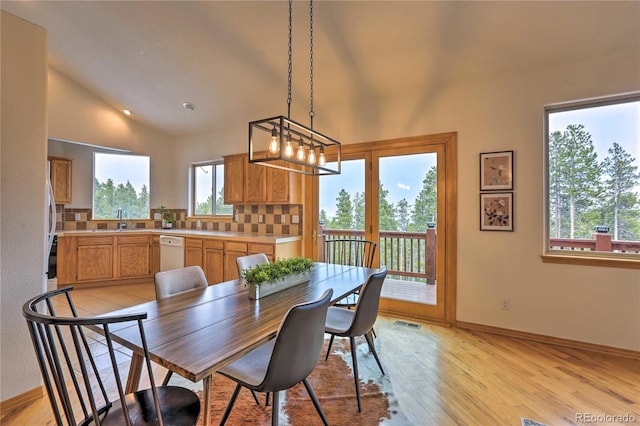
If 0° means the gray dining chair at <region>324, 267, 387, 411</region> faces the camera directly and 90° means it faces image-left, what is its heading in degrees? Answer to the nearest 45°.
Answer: approximately 135°

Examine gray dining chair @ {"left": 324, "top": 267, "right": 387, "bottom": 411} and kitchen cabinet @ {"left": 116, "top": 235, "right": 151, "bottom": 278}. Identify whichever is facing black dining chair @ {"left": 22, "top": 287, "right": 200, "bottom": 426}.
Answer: the kitchen cabinet

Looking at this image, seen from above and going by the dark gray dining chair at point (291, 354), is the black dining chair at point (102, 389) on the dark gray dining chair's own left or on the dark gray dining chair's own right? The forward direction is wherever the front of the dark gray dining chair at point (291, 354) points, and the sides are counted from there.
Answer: on the dark gray dining chair's own left

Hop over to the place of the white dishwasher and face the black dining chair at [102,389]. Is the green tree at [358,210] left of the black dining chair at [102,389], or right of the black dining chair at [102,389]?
left

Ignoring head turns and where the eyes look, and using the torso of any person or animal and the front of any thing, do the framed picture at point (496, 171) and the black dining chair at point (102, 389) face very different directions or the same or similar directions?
very different directions

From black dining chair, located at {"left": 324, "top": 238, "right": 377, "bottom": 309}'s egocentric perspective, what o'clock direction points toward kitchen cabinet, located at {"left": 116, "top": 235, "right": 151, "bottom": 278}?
The kitchen cabinet is roughly at 2 o'clock from the black dining chair.

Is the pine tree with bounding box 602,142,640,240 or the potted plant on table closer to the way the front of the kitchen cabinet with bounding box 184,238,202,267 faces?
the potted plant on table

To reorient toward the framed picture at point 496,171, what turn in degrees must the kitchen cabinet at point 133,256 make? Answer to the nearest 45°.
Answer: approximately 45° to its left

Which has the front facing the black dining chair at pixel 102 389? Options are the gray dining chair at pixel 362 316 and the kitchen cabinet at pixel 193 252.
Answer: the kitchen cabinet
